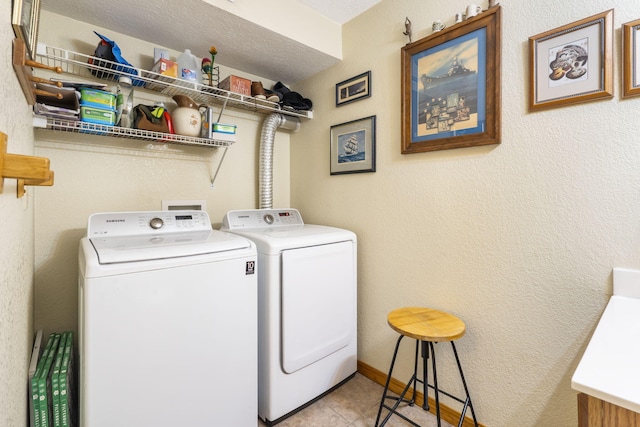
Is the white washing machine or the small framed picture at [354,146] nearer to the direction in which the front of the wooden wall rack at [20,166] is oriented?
the small framed picture

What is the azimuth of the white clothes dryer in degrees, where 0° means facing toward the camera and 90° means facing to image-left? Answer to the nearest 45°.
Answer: approximately 315°

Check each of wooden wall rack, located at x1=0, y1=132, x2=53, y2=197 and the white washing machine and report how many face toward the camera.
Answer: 1

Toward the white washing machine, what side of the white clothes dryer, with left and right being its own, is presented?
right

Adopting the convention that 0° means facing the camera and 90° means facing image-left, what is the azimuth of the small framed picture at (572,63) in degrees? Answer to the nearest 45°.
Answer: approximately 45°

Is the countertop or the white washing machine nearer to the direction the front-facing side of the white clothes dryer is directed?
the countertop

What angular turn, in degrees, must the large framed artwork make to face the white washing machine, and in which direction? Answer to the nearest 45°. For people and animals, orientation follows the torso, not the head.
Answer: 0° — it already faces it

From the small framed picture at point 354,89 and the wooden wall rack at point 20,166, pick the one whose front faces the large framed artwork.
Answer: the wooden wall rack

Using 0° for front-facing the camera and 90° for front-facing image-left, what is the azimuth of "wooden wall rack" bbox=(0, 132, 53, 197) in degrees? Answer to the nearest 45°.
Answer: approximately 270°

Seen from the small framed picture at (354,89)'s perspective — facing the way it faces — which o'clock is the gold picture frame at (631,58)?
The gold picture frame is roughly at 9 o'clock from the small framed picture.

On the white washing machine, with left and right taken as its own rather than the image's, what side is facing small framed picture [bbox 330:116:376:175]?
left
